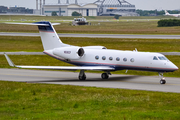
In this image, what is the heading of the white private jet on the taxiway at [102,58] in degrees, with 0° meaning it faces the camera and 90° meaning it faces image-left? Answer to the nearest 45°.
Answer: approximately 315°
